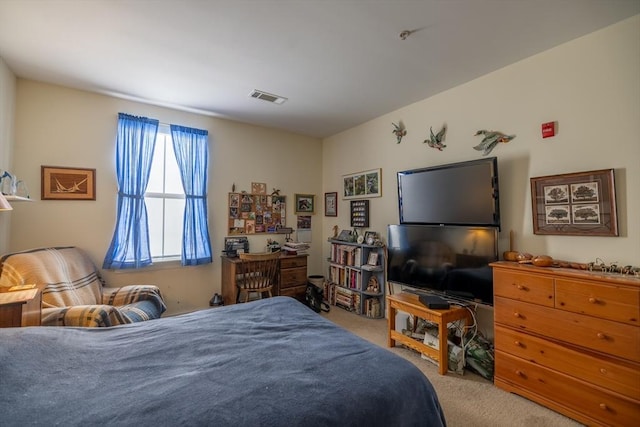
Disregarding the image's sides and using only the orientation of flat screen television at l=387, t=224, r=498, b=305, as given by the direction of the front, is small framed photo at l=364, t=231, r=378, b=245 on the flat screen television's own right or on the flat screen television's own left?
on the flat screen television's own right

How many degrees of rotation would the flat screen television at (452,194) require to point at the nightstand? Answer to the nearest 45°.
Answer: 0° — it already faces it

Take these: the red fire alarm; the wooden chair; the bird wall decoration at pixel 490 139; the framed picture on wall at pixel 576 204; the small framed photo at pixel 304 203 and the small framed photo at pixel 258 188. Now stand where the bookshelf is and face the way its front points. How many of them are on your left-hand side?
3

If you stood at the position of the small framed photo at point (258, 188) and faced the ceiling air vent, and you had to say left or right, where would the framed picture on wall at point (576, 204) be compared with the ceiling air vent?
left

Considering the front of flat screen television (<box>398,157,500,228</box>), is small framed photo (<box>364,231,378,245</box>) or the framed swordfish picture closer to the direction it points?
the framed swordfish picture

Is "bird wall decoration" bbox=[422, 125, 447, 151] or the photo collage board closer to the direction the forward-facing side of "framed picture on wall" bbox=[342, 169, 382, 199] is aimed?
the photo collage board

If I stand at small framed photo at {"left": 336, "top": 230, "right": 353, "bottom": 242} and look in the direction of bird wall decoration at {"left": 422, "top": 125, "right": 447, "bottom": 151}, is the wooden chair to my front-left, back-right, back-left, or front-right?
back-right

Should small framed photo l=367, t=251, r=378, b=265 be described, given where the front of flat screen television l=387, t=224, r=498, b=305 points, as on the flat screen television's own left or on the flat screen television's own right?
on the flat screen television's own right

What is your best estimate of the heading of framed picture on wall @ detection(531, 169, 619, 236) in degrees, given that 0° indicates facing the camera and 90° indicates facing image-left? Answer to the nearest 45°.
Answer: approximately 45°

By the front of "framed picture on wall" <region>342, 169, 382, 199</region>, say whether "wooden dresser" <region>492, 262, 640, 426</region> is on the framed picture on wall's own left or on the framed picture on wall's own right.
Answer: on the framed picture on wall's own left
